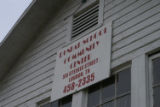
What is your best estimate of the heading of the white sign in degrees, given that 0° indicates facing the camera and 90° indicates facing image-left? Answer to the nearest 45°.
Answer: approximately 45°

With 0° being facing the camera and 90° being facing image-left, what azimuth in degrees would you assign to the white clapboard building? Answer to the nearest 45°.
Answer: approximately 45°
